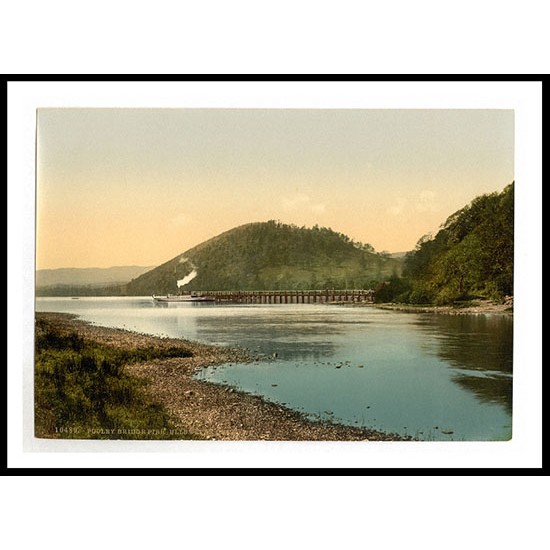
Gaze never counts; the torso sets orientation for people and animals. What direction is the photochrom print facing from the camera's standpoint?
toward the camera
